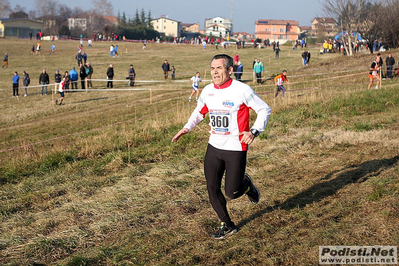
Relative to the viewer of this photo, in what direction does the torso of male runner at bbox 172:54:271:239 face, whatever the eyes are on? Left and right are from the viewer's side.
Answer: facing the viewer and to the left of the viewer

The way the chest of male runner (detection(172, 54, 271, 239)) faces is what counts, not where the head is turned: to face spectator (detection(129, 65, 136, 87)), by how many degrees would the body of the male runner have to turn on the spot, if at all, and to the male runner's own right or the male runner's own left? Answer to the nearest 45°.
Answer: approximately 135° to the male runner's own right

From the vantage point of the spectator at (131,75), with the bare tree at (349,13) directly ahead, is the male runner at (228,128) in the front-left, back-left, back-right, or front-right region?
back-right

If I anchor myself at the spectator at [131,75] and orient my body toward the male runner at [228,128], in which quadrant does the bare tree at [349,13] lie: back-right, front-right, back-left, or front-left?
back-left

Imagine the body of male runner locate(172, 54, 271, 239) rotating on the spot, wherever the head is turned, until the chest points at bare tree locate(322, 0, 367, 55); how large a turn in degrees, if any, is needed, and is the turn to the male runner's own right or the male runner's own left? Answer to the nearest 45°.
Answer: approximately 135° to the male runner's own right
